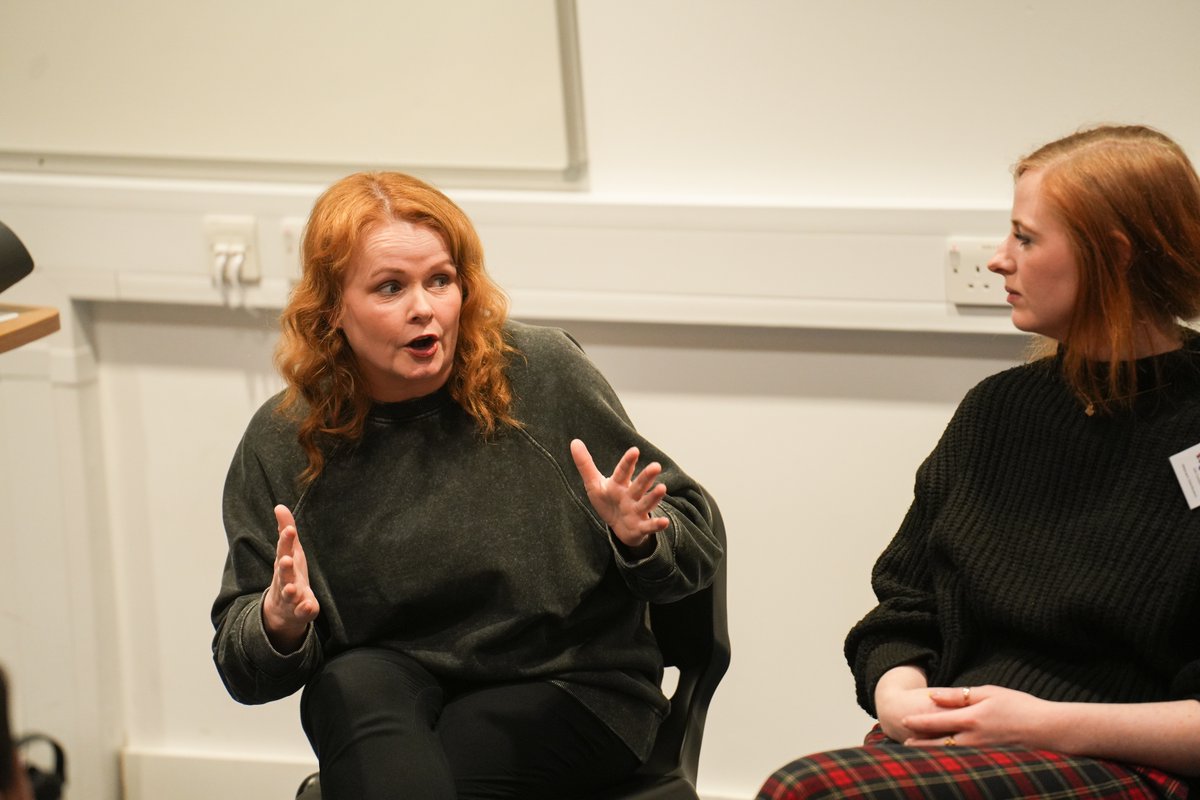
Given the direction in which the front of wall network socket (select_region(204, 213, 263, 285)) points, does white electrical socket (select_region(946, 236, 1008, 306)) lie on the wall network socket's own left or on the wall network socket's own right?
on the wall network socket's own left

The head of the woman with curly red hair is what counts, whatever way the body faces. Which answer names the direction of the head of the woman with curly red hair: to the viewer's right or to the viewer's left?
to the viewer's right

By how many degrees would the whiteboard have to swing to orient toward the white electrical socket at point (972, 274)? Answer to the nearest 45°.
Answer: approximately 45° to its left

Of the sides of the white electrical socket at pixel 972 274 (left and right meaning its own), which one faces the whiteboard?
right

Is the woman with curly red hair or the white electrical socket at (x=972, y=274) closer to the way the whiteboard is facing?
the woman with curly red hair

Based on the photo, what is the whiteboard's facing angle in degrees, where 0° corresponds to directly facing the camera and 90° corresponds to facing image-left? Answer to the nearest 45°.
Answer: approximately 0°

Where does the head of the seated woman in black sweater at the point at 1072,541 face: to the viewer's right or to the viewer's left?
to the viewer's left
